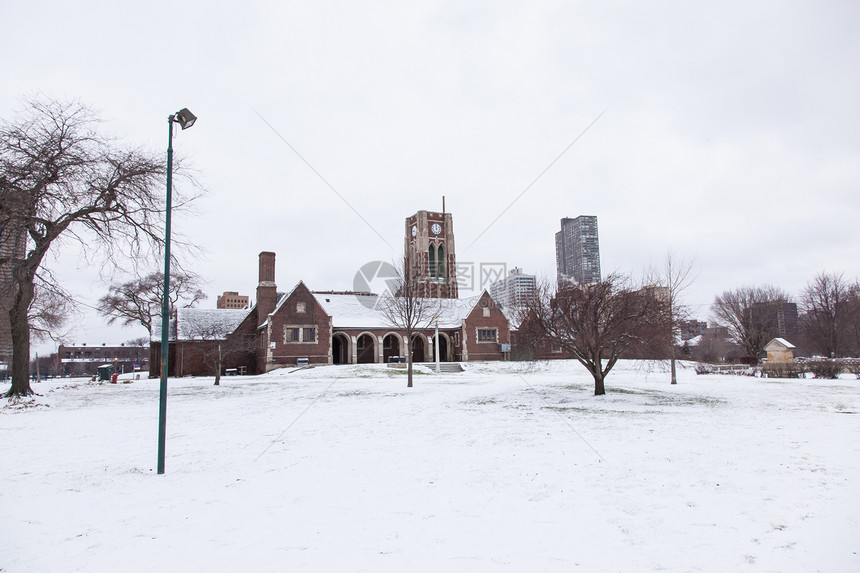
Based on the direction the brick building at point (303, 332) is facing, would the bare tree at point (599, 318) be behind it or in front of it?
in front

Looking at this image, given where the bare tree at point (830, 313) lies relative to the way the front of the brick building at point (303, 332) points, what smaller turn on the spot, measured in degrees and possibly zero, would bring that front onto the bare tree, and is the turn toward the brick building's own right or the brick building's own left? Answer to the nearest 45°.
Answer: approximately 90° to the brick building's own left

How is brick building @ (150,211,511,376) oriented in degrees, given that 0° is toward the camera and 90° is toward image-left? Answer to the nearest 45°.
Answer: approximately 0°
